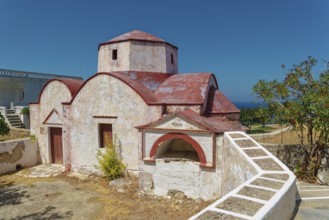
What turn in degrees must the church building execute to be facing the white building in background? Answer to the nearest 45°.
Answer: approximately 90° to its right

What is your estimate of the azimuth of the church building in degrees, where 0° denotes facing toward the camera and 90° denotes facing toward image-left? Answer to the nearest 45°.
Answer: approximately 45°

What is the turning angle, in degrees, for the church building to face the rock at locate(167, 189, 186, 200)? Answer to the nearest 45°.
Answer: approximately 45° to its left

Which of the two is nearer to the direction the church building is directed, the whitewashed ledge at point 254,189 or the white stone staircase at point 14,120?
the whitewashed ledge

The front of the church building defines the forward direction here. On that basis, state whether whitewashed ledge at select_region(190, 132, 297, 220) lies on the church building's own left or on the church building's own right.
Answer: on the church building's own left

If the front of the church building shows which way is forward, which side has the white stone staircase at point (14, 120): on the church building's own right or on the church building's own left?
on the church building's own right

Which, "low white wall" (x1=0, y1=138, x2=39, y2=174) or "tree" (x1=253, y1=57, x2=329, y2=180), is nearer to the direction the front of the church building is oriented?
the low white wall

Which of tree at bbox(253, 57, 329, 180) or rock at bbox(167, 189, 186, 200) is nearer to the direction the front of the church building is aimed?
the rock
